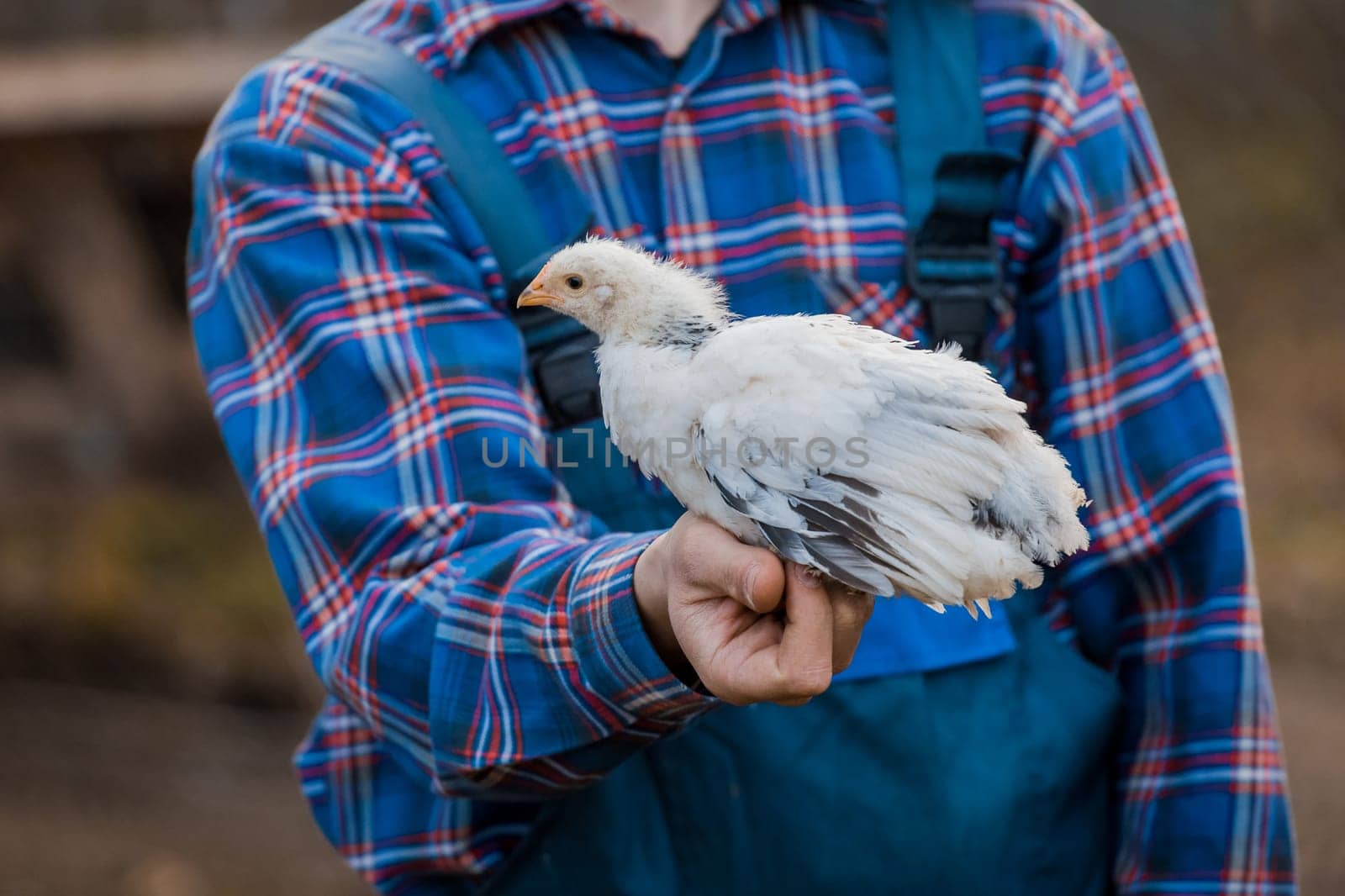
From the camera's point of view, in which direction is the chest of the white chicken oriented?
to the viewer's left

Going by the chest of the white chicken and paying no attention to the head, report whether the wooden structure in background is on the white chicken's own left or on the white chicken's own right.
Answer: on the white chicken's own right
